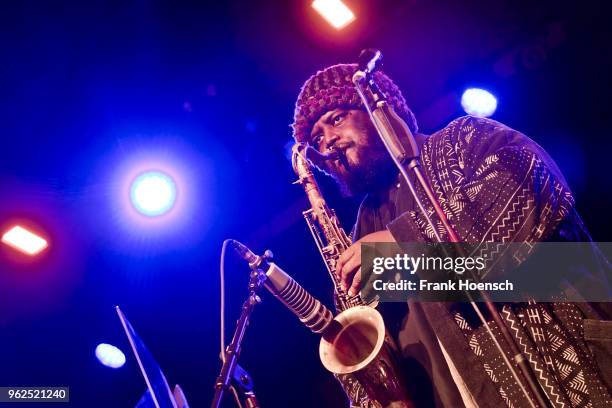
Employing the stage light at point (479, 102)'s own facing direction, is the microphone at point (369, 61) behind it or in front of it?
in front

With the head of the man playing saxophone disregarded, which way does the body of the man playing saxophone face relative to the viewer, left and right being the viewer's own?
facing the viewer and to the left of the viewer

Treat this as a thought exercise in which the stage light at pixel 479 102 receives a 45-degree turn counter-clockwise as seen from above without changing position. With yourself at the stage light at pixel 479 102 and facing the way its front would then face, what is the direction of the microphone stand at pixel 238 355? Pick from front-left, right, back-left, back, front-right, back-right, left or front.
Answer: right

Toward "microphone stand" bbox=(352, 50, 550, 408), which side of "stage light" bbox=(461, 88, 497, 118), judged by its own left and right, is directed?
front

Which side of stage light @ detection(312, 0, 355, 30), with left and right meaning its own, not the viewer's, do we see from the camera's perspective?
front

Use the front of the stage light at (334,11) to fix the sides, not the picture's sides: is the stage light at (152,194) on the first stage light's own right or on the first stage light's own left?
on the first stage light's own right

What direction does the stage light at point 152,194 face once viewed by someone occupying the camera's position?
facing the viewer

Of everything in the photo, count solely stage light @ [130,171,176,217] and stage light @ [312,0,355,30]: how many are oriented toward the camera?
2

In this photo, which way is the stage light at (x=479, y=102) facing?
toward the camera

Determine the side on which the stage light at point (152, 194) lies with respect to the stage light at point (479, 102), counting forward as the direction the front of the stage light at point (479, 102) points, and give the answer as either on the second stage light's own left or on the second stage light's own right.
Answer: on the second stage light's own right
